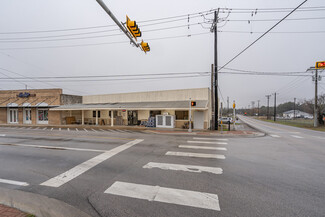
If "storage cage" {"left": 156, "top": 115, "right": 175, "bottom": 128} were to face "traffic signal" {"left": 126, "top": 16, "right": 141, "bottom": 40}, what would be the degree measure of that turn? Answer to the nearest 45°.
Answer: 0° — it already faces it

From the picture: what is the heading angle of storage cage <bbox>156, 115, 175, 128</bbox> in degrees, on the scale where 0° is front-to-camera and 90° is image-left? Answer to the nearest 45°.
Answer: approximately 0°
